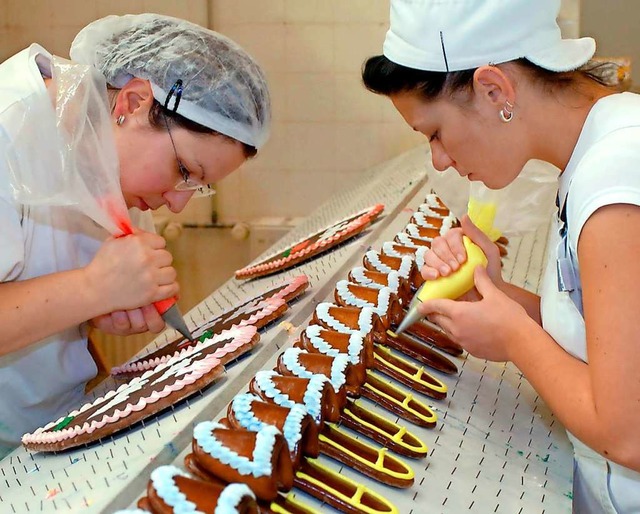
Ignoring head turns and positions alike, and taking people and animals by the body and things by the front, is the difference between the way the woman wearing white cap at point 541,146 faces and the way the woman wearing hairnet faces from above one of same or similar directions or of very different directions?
very different directions

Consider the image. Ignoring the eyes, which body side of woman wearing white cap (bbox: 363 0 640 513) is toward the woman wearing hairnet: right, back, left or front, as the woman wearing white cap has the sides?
front

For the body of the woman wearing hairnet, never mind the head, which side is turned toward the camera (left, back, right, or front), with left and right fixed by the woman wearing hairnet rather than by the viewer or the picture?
right

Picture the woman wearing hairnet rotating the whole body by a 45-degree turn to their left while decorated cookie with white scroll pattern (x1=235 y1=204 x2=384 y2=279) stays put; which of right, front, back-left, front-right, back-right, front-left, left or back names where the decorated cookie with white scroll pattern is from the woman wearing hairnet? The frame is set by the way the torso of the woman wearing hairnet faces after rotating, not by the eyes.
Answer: front

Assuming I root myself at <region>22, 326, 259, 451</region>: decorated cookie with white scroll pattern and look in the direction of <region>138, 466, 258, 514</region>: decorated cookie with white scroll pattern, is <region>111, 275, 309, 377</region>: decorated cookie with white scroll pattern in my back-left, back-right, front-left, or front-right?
back-left

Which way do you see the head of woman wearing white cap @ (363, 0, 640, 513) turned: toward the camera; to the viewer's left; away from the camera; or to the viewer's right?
to the viewer's left

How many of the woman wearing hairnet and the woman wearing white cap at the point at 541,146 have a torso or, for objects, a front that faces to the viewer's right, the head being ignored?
1

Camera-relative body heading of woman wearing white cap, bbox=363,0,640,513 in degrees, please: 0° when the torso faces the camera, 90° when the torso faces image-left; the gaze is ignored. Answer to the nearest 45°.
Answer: approximately 90°

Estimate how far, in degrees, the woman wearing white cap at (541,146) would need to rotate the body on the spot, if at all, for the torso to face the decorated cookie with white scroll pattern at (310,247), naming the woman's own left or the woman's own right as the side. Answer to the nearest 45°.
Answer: approximately 45° to the woman's own right
